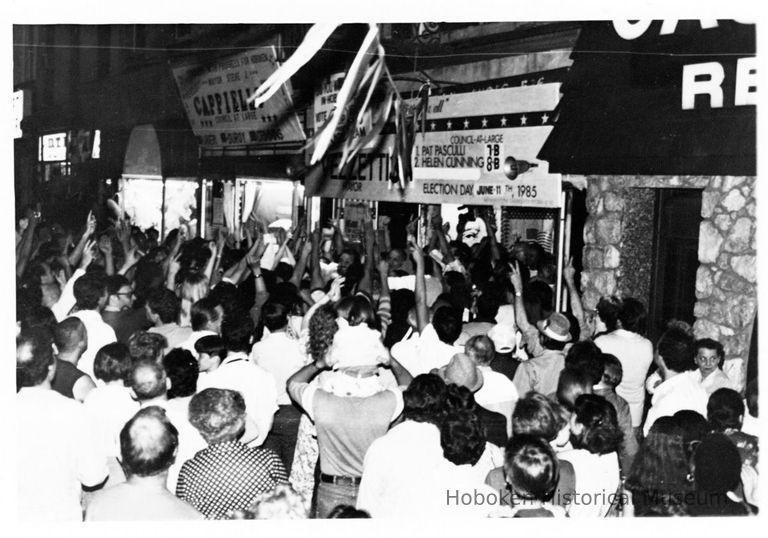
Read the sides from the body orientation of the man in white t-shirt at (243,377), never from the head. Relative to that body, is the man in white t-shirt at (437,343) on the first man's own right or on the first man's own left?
on the first man's own right

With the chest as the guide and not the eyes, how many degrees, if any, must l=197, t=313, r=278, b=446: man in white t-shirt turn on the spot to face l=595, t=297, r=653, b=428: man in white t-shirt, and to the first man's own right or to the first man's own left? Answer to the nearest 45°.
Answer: approximately 90° to the first man's own right

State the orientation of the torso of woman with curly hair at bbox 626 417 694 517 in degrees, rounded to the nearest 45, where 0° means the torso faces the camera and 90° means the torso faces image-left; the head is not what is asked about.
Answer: approximately 180°

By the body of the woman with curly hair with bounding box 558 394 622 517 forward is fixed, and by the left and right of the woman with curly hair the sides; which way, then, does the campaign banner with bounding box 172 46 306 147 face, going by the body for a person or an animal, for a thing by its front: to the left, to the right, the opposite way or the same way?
the opposite way

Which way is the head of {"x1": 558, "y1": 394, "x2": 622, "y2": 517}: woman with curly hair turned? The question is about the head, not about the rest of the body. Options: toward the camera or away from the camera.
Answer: away from the camera

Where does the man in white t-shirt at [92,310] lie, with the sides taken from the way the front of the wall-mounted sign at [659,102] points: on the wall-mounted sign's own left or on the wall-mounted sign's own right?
on the wall-mounted sign's own right

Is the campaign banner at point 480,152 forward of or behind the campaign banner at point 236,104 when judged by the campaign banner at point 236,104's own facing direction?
forward

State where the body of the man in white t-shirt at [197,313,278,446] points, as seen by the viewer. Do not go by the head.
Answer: away from the camera

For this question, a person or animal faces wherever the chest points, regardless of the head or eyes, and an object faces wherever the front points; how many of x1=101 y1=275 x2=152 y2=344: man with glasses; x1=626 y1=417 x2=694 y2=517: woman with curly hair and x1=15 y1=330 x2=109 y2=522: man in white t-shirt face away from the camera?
2

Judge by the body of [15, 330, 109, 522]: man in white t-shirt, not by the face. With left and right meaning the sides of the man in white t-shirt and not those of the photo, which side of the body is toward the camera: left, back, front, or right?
back

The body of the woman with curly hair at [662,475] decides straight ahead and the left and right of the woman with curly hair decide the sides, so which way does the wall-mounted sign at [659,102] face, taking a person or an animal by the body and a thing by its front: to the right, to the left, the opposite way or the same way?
the opposite way

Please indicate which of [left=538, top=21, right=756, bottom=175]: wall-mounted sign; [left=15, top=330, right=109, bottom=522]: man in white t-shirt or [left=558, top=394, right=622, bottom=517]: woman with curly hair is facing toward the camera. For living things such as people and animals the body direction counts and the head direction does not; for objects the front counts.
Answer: the wall-mounted sign

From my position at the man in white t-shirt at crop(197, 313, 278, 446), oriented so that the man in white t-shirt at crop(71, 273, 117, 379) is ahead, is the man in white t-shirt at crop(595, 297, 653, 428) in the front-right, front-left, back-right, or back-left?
back-right
